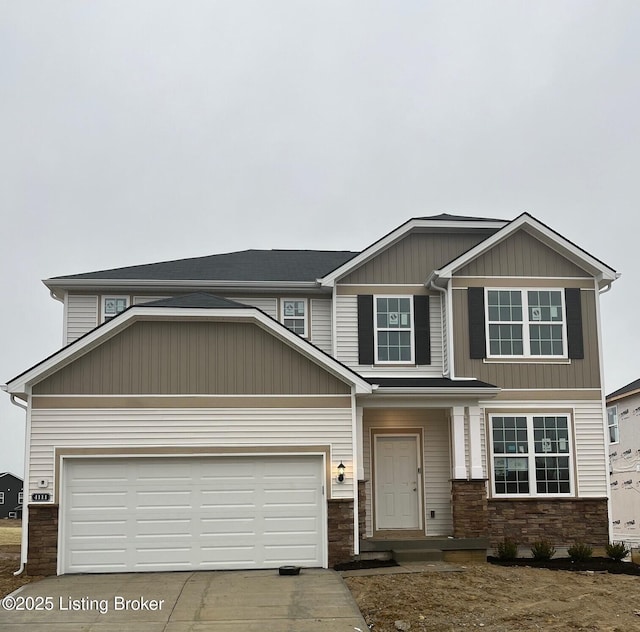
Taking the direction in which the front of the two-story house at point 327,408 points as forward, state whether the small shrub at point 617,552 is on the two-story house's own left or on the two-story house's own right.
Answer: on the two-story house's own left

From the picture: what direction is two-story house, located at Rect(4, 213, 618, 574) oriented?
toward the camera

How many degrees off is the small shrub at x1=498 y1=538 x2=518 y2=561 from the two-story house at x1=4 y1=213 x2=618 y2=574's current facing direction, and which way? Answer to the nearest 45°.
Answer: approximately 90° to its left

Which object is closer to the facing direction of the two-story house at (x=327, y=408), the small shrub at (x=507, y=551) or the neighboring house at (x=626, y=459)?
the small shrub

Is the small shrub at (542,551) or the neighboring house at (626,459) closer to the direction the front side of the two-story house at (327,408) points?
the small shrub

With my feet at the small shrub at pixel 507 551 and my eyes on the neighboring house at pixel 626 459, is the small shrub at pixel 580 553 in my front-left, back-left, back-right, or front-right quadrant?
front-right

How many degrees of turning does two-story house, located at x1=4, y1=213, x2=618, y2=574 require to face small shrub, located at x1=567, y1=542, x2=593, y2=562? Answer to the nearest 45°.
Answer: approximately 90° to its left
